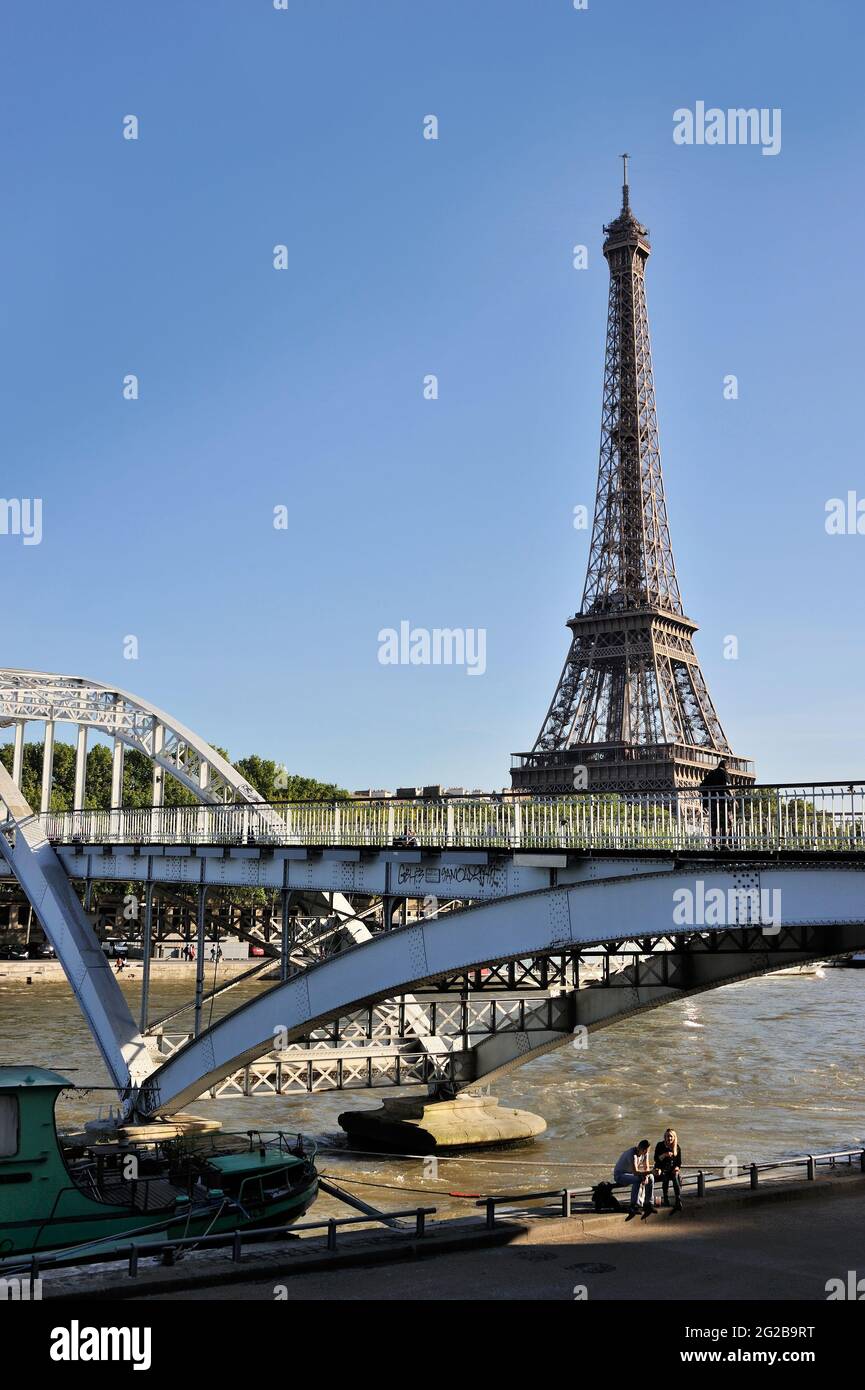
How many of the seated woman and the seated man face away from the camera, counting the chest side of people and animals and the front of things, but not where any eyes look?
0

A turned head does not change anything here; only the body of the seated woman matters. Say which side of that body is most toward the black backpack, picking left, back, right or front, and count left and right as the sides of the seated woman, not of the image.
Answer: right

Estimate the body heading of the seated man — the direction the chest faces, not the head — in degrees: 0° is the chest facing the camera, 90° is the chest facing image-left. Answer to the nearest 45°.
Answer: approximately 315°

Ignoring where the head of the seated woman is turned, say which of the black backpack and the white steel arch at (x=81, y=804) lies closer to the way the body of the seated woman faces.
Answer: the black backpack

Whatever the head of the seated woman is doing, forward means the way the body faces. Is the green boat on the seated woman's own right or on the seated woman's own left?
on the seated woman's own right

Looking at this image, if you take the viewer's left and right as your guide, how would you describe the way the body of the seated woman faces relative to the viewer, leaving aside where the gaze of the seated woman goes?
facing the viewer

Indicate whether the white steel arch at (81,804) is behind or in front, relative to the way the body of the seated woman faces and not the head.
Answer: behind
